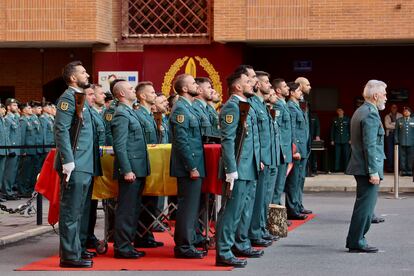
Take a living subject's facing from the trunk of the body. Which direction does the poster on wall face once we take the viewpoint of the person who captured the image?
facing the viewer

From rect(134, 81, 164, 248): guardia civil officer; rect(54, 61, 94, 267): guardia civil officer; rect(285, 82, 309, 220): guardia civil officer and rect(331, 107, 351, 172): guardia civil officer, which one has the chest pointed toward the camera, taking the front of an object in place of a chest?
rect(331, 107, 351, 172): guardia civil officer

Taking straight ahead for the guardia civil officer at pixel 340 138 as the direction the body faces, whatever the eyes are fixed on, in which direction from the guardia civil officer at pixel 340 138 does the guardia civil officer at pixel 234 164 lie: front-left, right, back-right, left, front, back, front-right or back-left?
front

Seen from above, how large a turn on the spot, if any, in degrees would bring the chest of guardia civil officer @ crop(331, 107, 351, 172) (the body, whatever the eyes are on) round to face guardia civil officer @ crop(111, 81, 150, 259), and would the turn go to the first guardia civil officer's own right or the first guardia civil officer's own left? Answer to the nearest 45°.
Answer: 0° — they already face them

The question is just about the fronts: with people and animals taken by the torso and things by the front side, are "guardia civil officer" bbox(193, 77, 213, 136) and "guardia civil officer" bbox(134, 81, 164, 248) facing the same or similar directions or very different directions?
same or similar directions

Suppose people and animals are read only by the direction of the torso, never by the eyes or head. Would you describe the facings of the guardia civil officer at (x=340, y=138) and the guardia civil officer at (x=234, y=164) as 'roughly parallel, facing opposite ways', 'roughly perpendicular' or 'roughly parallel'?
roughly perpendicular

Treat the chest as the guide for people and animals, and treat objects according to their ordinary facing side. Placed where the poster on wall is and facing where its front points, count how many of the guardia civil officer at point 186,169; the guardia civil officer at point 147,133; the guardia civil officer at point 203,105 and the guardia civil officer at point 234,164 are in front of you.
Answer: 4

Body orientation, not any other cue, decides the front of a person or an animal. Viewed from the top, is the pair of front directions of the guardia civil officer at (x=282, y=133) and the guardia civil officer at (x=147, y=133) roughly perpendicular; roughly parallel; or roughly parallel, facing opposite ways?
roughly parallel

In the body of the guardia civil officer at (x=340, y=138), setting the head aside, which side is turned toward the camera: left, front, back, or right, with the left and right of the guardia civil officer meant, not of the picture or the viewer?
front
